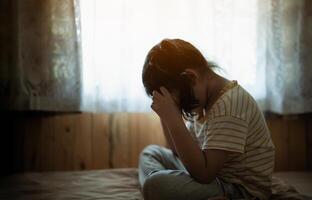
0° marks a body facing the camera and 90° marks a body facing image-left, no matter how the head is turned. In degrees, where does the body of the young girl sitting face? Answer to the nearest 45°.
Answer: approximately 90°
